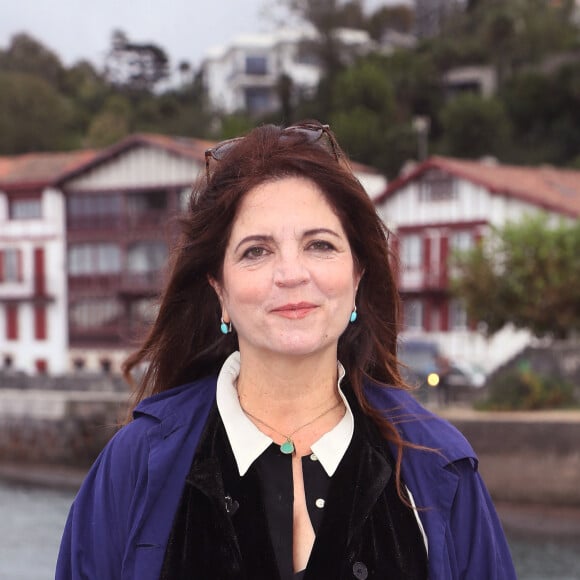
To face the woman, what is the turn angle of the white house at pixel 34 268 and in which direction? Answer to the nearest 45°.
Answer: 0° — it already faces them

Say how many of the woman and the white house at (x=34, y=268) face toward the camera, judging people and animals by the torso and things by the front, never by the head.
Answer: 2

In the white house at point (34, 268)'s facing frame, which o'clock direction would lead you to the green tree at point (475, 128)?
The green tree is roughly at 9 o'clock from the white house.

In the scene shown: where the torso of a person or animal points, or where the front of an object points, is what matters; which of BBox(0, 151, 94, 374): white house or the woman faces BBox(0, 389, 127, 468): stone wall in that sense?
the white house

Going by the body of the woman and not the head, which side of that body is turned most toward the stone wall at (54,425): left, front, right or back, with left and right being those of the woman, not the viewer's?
back

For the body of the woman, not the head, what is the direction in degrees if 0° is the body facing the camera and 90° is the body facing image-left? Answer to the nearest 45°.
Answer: approximately 0°
